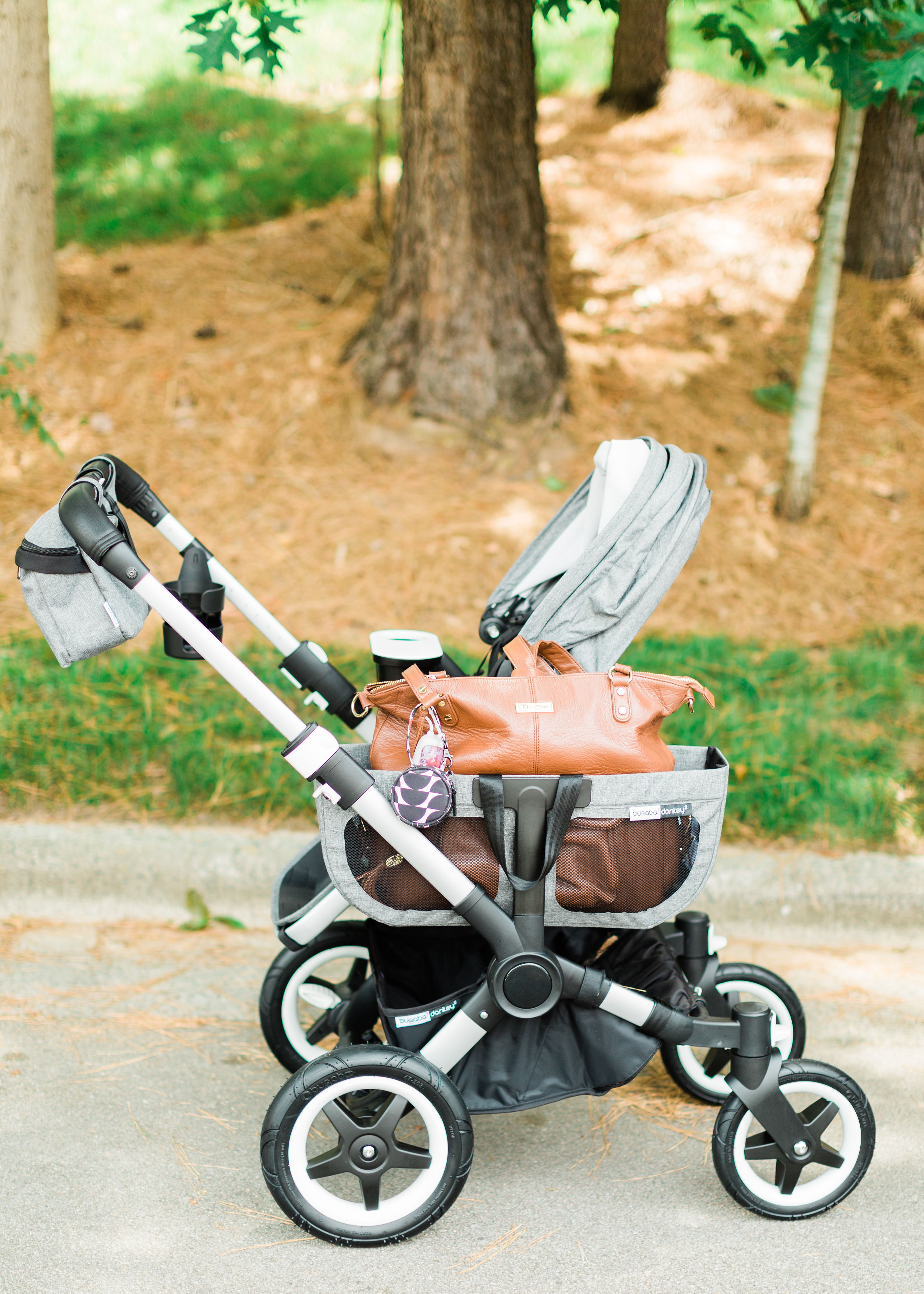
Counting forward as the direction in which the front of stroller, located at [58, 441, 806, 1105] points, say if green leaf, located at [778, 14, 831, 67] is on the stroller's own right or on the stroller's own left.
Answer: on the stroller's own left

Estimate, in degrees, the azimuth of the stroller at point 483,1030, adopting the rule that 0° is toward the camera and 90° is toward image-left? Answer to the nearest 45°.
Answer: approximately 270°

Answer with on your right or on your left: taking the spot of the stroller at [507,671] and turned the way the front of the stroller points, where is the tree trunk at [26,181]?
on your left

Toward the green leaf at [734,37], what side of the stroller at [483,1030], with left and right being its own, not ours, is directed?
left

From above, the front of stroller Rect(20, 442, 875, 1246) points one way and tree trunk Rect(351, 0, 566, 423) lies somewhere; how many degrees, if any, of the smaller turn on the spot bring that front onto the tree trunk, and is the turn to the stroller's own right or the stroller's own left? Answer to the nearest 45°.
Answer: approximately 90° to the stroller's own left

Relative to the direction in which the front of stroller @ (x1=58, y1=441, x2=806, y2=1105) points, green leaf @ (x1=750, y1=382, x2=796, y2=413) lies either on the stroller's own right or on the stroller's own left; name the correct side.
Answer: on the stroller's own left

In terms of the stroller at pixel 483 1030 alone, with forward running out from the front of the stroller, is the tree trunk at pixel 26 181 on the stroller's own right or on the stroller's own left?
on the stroller's own left

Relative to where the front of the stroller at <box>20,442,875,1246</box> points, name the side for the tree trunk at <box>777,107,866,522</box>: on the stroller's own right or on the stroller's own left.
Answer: on the stroller's own left
